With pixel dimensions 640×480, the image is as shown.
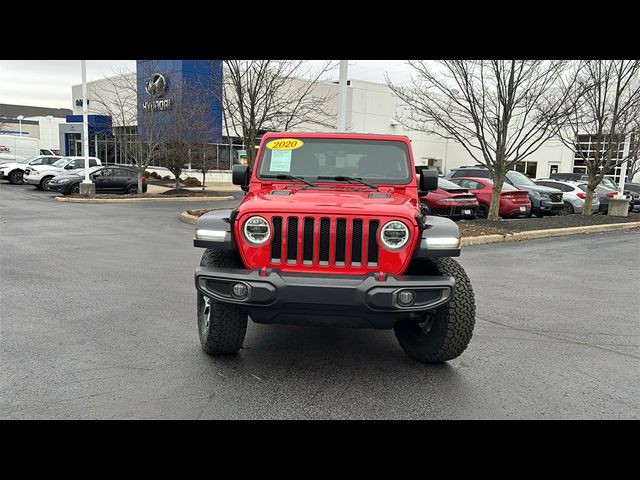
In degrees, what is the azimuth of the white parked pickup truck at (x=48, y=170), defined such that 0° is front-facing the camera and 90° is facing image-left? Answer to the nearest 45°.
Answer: approximately 45°

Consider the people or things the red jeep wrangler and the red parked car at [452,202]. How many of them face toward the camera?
1

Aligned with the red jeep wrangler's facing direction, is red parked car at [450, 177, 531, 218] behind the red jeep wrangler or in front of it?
behind

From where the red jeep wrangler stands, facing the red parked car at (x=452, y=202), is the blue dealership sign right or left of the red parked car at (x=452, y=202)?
left

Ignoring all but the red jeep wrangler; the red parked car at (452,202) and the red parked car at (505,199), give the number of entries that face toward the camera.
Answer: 1

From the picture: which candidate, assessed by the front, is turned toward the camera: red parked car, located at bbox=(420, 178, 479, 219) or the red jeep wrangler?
the red jeep wrangler

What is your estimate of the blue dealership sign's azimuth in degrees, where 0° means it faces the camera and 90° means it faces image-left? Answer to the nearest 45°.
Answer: approximately 45°

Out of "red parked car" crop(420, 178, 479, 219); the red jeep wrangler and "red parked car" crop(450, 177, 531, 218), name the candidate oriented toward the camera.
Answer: the red jeep wrangler

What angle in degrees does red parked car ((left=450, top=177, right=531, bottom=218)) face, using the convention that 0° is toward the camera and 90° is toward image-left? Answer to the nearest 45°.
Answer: approximately 135°

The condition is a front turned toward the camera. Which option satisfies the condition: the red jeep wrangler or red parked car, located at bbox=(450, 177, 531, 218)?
the red jeep wrangler

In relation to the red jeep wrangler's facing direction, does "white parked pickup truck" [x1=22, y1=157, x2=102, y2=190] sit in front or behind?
behind

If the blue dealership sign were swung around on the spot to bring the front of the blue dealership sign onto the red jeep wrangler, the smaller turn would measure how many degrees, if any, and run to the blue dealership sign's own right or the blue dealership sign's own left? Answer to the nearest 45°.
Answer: approximately 45° to the blue dealership sign's own left

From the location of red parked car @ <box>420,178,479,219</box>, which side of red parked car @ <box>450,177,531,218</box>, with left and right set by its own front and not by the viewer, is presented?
left

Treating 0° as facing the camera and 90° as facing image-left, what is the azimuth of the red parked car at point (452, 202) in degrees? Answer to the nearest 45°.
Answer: approximately 135°

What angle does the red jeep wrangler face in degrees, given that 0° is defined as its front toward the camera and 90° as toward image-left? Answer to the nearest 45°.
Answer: approximately 0°
